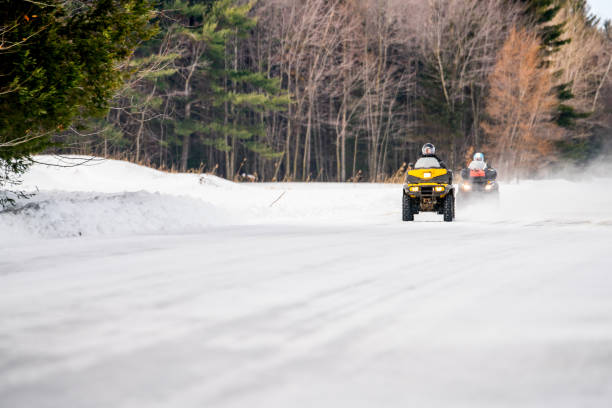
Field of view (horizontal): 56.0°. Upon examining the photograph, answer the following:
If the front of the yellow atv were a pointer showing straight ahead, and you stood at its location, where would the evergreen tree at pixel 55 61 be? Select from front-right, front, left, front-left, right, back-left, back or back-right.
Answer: front-right

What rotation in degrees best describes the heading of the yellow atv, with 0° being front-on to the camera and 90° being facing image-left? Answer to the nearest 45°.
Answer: approximately 0°

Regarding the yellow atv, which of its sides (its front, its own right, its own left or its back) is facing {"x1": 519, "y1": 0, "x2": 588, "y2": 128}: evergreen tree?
back
